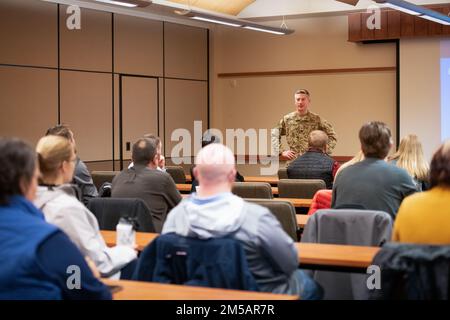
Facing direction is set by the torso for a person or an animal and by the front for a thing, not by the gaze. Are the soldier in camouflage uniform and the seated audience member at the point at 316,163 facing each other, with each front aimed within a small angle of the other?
yes

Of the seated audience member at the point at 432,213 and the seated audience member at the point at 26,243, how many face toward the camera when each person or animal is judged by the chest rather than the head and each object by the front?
0

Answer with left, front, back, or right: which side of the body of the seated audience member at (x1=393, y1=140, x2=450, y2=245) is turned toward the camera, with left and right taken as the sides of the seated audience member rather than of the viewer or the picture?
back

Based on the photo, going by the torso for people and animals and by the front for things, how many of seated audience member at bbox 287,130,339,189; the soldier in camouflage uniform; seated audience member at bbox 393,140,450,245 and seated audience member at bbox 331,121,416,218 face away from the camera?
3

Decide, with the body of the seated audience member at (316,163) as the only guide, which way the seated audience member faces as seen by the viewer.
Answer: away from the camera

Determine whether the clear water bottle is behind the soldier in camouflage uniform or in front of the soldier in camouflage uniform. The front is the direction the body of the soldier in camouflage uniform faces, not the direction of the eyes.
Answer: in front

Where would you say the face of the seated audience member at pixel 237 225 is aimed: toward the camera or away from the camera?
away from the camera

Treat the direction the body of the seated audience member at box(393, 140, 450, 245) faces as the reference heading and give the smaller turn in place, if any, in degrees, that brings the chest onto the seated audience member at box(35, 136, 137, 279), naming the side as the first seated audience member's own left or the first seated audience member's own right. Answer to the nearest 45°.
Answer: approximately 90° to the first seated audience member's own left

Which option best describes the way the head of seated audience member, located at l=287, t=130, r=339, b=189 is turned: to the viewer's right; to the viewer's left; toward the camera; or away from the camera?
away from the camera

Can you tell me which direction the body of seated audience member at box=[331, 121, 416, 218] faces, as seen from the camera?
away from the camera

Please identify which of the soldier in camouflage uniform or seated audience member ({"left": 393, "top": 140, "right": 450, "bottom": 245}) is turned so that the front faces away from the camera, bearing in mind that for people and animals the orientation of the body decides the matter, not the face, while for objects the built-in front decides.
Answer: the seated audience member

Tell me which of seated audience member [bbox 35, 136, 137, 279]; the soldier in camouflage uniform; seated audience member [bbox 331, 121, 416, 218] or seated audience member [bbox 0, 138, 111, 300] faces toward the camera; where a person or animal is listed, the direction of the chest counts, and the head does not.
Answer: the soldier in camouflage uniform

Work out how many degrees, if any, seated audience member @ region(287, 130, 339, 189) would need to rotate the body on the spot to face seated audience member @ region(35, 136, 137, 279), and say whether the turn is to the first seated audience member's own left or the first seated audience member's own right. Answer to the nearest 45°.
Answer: approximately 180°

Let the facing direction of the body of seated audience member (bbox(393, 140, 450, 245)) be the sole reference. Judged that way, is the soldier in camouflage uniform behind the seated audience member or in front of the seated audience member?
in front

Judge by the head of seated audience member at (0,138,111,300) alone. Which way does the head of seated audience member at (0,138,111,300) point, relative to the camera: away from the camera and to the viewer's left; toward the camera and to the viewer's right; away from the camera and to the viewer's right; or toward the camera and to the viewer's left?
away from the camera and to the viewer's right

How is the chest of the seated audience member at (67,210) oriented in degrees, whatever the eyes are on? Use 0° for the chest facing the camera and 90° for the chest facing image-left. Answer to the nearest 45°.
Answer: approximately 225°

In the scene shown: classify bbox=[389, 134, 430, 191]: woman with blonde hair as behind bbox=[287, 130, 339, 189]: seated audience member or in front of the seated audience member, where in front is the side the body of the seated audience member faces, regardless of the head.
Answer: behind
